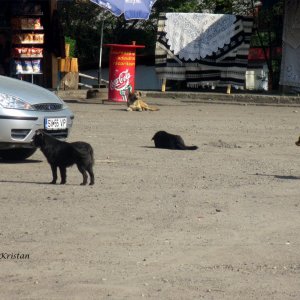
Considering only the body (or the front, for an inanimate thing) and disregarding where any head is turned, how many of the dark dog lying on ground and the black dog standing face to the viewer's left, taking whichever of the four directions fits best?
2

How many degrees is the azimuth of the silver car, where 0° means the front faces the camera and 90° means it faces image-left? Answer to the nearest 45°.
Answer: approximately 315°

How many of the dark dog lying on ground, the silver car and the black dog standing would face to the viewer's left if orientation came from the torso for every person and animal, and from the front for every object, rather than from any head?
2

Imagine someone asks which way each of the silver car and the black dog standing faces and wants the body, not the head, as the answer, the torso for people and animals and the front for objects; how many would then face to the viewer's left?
1

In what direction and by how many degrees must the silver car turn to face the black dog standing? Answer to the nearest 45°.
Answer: approximately 45° to its right

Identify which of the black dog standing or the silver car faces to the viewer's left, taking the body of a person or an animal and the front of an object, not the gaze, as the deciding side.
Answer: the black dog standing

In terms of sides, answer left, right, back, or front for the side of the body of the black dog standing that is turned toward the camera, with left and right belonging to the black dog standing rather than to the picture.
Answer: left

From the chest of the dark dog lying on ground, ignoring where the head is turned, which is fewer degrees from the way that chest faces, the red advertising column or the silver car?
the silver car

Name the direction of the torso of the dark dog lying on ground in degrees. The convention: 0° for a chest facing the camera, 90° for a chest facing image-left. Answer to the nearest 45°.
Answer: approximately 90°

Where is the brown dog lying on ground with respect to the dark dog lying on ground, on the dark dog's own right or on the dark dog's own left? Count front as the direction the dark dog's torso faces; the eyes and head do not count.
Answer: on the dark dog's own right
